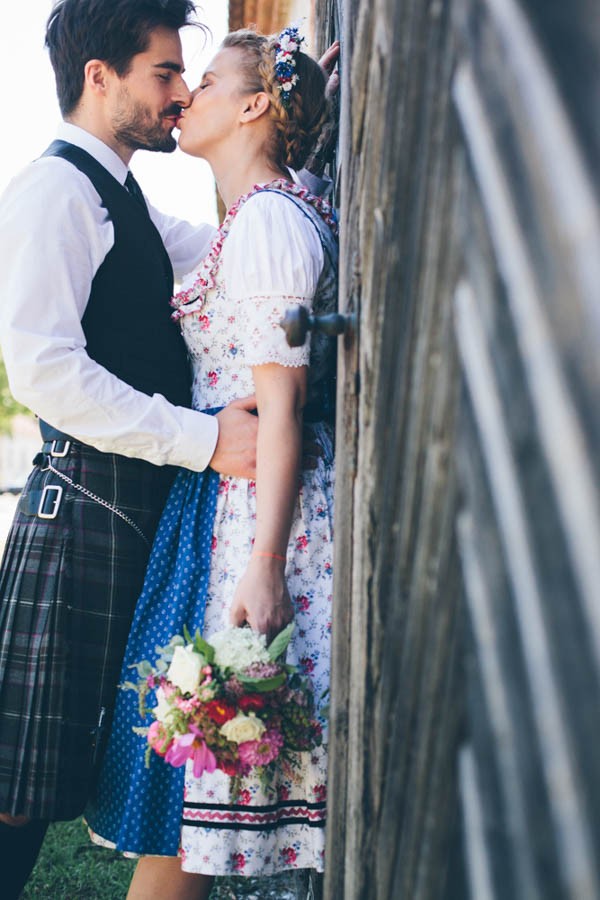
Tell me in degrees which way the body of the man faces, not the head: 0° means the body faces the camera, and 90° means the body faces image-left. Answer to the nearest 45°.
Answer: approximately 270°

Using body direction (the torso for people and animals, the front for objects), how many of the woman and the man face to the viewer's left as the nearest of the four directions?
1

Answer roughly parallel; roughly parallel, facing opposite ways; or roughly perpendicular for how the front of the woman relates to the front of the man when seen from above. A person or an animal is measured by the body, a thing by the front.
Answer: roughly parallel, facing opposite ways

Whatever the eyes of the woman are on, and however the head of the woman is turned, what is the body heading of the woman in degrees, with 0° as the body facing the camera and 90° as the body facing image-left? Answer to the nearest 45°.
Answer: approximately 90°

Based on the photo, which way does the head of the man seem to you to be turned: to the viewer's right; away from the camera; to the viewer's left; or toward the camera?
to the viewer's right

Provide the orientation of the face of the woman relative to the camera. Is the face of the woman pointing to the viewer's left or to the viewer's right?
to the viewer's left
